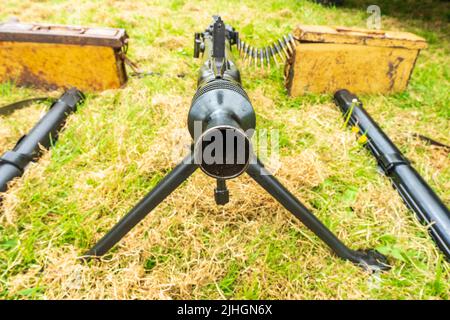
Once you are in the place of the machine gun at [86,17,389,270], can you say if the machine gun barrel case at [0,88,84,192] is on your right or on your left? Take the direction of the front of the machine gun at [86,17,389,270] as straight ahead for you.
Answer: on your right

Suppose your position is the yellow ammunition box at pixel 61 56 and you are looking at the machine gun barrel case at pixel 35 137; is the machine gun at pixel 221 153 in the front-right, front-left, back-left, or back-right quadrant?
front-left

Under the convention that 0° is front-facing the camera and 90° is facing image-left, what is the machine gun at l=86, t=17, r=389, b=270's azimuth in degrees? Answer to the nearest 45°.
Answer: approximately 0°

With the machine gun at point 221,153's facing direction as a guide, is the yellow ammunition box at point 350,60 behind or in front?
behind

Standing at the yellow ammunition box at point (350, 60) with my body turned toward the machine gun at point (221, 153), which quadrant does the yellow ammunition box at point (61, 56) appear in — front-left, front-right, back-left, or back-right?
front-right

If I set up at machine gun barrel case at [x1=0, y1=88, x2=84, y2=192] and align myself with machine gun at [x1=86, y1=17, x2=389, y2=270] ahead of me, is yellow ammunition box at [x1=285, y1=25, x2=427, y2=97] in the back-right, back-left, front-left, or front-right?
front-left

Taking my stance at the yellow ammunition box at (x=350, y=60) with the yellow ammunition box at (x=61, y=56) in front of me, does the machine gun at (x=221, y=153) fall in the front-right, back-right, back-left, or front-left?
front-left

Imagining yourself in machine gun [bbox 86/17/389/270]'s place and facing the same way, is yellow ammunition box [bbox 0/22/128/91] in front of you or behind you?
behind
